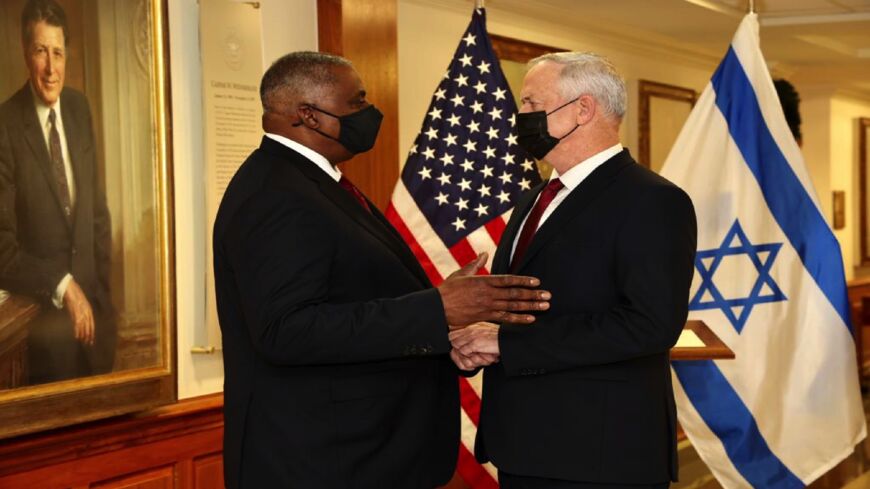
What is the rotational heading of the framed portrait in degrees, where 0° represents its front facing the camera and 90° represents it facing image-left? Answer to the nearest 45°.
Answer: approximately 315°

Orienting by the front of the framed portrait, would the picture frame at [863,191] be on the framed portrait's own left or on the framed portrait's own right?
on the framed portrait's own left

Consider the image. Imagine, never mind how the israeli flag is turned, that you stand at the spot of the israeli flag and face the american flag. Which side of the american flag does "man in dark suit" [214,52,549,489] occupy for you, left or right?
left

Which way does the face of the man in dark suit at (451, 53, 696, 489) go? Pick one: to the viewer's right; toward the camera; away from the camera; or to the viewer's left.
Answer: to the viewer's left

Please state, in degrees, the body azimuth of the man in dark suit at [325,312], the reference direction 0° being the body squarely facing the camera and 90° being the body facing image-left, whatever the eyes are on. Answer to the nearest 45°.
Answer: approximately 270°

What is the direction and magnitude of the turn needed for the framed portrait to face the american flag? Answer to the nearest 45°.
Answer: approximately 45° to its left

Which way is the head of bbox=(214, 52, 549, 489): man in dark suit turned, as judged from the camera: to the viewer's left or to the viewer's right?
to the viewer's right

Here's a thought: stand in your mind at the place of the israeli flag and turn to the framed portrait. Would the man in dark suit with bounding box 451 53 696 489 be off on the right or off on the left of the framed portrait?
left
